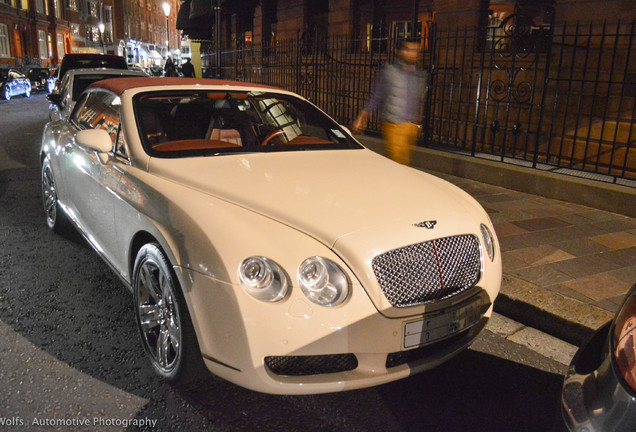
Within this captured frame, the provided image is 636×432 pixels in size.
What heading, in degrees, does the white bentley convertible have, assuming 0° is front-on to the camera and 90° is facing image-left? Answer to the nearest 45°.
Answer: approximately 315°

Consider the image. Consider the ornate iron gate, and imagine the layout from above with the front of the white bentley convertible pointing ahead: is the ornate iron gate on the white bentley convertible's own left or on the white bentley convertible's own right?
on the white bentley convertible's own left

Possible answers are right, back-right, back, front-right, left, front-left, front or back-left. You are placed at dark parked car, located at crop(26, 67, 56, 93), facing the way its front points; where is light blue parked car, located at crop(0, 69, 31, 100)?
front-right

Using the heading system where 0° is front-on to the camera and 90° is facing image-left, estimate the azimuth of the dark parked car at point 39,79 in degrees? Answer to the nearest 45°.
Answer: approximately 315°

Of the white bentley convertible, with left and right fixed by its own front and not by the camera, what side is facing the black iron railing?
left

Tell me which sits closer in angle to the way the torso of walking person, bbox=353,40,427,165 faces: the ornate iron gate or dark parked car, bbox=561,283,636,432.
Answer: the dark parked car

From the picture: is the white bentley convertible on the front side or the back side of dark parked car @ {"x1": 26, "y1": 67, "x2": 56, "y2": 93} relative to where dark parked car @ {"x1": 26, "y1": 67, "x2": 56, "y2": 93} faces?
on the front side

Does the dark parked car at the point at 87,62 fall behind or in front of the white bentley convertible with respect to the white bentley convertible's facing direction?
behind
